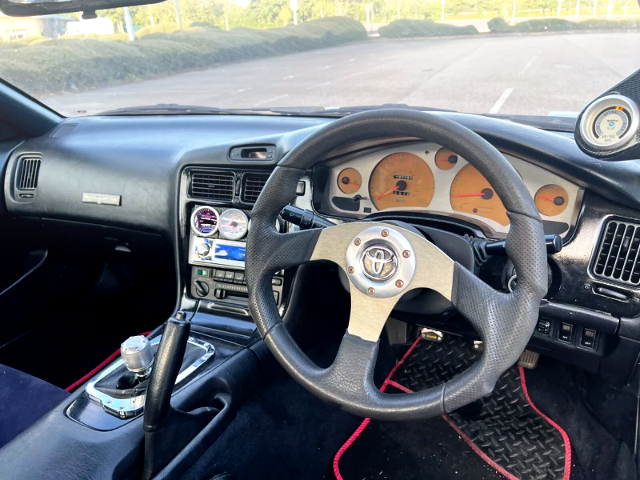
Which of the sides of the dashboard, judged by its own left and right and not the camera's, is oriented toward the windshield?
back

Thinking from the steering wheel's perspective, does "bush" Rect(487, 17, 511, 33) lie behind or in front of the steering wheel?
behind

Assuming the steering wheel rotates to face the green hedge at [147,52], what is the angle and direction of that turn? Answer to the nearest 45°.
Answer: approximately 135° to its right

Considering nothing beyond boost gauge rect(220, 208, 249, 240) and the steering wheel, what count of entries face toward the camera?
2

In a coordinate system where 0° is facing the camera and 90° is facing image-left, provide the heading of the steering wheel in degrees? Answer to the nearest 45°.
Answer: approximately 0°

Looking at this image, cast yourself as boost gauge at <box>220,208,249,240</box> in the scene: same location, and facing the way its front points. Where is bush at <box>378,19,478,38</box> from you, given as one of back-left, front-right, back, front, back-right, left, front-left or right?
back-left

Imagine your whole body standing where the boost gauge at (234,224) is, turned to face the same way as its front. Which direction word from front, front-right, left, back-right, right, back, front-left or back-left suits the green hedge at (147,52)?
back

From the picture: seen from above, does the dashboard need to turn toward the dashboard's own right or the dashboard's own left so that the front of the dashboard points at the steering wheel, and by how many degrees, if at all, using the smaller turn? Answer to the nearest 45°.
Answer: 0° — it already faces it

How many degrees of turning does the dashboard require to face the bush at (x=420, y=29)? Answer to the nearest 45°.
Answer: approximately 135° to its left

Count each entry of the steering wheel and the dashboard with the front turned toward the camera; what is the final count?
2

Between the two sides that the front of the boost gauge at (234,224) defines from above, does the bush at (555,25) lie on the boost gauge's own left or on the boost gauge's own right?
on the boost gauge's own left

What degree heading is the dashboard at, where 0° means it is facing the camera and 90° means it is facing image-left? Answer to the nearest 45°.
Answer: approximately 0°

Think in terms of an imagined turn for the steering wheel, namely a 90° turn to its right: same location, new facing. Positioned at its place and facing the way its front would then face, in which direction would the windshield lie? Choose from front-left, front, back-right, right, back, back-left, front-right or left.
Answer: right
